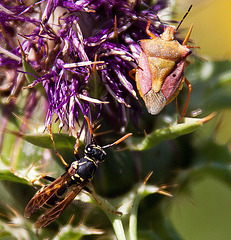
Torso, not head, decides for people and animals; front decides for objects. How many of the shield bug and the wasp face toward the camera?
0

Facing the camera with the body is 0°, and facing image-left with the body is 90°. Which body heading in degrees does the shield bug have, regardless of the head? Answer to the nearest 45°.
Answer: approximately 180°

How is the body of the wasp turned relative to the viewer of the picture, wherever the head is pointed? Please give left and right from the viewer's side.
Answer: facing away from the viewer and to the right of the viewer
